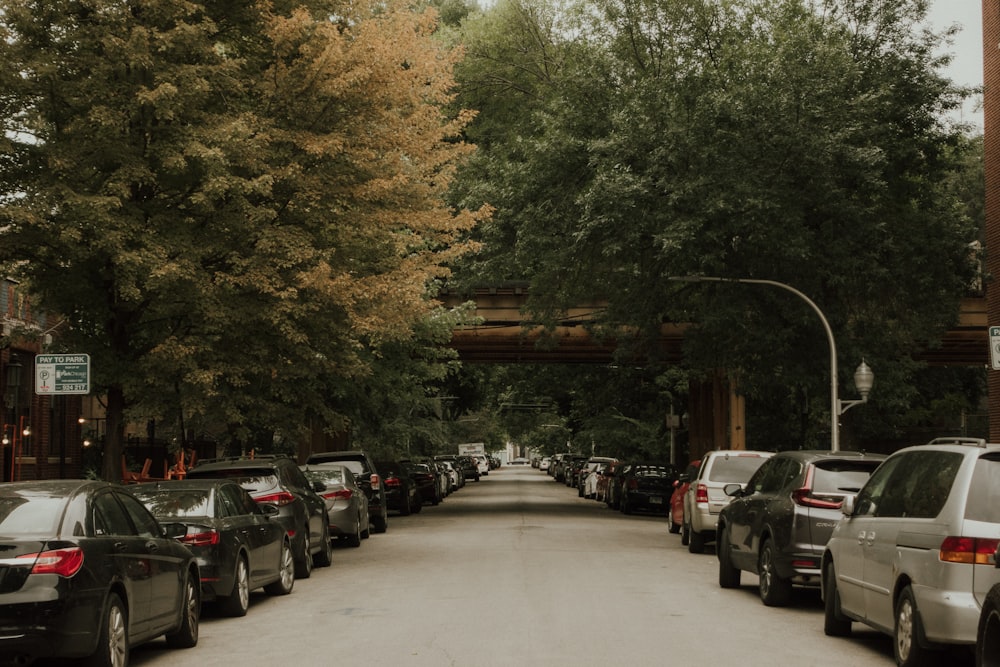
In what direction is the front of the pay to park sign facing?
toward the camera

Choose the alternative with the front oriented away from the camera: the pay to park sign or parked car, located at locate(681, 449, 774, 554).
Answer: the parked car

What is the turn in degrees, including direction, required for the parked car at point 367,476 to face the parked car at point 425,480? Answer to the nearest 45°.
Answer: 0° — it already faces it

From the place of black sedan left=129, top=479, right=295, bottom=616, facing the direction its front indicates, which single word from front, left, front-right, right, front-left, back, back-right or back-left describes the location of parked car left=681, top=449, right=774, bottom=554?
front

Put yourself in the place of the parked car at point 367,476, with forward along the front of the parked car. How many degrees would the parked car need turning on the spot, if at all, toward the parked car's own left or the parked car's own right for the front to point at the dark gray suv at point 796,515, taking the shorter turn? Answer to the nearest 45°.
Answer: approximately 180°

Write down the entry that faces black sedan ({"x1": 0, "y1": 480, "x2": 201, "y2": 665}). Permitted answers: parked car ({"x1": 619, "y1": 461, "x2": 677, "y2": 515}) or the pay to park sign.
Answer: the pay to park sign

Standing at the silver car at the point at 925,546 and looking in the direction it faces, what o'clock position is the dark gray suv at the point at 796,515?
The dark gray suv is roughly at 1 o'clock from the silver car.

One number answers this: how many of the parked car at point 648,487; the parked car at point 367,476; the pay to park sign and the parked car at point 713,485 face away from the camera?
3

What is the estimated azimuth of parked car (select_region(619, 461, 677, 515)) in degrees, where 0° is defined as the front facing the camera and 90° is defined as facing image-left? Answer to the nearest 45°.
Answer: approximately 180°

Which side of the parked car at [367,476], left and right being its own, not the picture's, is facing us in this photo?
back

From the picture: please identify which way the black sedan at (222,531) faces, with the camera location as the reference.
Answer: facing away from the viewer and to the right of the viewer

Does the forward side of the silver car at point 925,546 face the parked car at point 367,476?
yes

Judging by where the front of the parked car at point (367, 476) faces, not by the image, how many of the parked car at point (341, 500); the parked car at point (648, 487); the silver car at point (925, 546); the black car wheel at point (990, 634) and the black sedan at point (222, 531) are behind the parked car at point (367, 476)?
4

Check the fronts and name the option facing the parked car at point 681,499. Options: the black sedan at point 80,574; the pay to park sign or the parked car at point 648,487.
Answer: the black sedan

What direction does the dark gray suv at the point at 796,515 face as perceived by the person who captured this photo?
facing away from the viewer and to the left of the viewer

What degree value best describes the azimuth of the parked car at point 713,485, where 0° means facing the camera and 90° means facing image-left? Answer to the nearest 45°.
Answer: approximately 180°

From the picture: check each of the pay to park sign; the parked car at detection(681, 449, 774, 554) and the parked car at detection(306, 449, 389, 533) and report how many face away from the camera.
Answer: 2

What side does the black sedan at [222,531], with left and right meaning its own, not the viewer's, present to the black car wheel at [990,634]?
right
